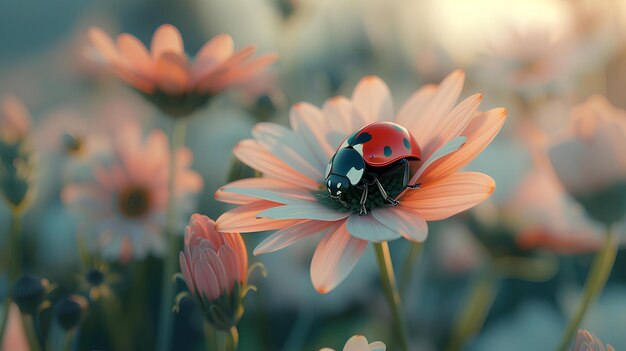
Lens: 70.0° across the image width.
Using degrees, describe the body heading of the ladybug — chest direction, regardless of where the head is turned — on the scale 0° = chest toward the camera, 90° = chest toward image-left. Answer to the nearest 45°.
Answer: approximately 45°
